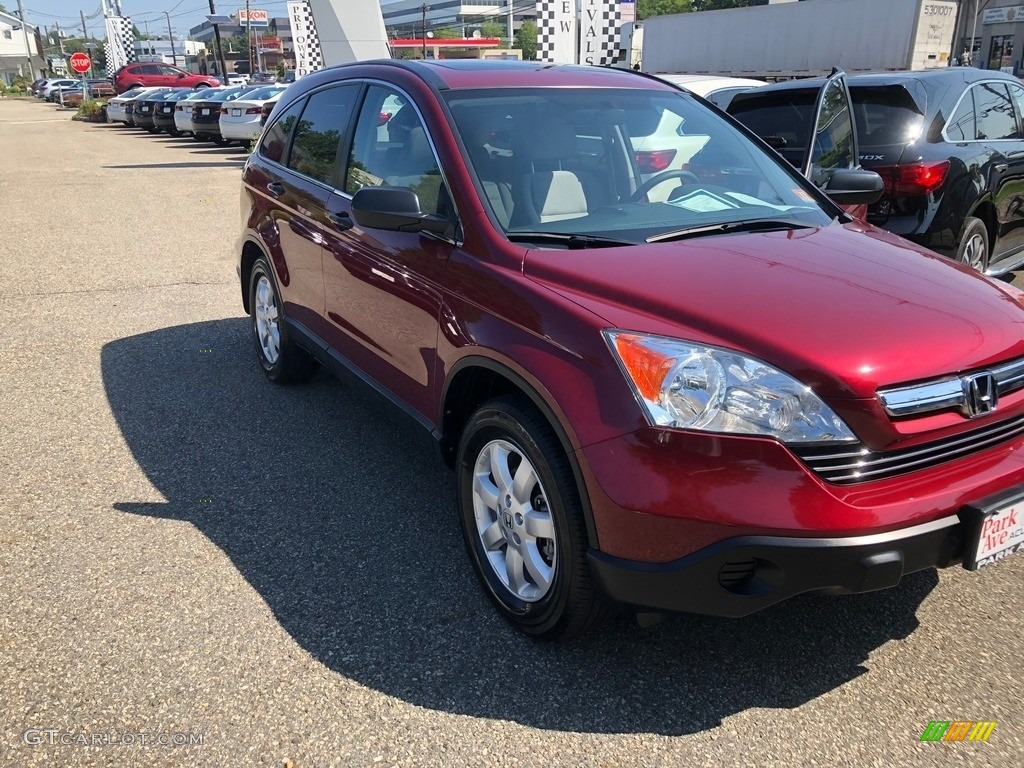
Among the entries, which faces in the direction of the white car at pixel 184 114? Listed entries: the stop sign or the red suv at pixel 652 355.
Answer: the stop sign

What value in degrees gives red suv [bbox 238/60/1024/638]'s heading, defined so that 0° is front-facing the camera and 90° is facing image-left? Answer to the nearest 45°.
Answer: approximately 315°

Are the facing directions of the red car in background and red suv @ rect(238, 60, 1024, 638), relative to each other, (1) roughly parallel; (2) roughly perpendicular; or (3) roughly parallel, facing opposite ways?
roughly perpendicular

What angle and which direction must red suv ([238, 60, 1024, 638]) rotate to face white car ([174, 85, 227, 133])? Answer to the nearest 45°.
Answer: approximately 180°

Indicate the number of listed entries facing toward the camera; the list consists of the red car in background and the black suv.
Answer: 0

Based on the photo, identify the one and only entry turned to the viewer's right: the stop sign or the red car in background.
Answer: the red car in background

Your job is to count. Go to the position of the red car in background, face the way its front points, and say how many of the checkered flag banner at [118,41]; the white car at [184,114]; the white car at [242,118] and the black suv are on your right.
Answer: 3

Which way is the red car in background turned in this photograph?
to the viewer's right

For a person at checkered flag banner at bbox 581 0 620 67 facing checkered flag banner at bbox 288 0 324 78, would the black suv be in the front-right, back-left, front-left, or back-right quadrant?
back-left

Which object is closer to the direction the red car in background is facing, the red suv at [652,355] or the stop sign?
the red suv

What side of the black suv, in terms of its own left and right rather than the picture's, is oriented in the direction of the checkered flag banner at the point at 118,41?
left

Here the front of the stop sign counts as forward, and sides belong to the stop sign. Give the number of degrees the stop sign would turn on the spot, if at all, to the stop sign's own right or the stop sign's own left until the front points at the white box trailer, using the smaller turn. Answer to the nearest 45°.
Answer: approximately 45° to the stop sign's own left

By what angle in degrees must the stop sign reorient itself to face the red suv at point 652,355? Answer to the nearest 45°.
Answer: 0° — it already faces it

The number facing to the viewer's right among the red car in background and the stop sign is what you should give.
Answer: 1

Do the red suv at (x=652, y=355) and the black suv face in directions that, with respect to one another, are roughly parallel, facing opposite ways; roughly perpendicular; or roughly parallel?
roughly perpendicular
